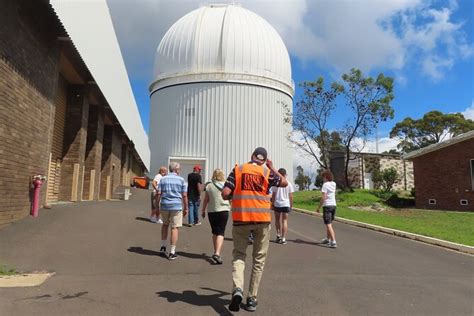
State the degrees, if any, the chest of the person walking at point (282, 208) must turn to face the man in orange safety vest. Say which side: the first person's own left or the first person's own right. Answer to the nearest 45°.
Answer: approximately 180°

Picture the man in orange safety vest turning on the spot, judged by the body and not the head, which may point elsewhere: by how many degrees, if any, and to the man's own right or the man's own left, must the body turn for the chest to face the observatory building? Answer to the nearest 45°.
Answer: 0° — they already face it

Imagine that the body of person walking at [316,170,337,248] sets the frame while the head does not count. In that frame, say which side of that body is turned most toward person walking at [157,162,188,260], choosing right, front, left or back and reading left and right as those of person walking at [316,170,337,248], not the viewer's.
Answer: left

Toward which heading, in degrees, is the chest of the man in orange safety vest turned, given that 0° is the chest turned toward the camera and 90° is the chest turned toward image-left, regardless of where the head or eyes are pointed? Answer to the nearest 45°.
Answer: approximately 180°

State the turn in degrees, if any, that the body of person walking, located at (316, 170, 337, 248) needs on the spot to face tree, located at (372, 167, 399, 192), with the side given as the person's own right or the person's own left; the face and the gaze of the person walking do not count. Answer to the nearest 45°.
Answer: approximately 45° to the person's own right

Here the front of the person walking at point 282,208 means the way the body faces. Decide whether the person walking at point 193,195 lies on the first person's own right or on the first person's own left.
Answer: on the first person's own left

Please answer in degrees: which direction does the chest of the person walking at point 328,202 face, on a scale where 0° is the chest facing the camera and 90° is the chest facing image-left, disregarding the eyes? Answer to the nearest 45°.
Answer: approximately 135°

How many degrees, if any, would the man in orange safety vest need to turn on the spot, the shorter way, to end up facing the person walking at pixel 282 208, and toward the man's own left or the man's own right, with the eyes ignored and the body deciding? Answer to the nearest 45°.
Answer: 0° — they already face them

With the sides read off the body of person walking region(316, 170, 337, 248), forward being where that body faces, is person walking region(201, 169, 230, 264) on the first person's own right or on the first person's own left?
on the first person's own left

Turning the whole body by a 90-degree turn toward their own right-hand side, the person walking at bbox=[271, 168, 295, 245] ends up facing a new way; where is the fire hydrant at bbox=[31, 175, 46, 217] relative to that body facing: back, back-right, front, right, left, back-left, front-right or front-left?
back

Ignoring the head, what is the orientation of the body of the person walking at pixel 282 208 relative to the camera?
away from the camera

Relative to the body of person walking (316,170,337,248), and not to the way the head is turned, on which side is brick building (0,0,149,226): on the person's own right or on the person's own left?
on the person's own left
